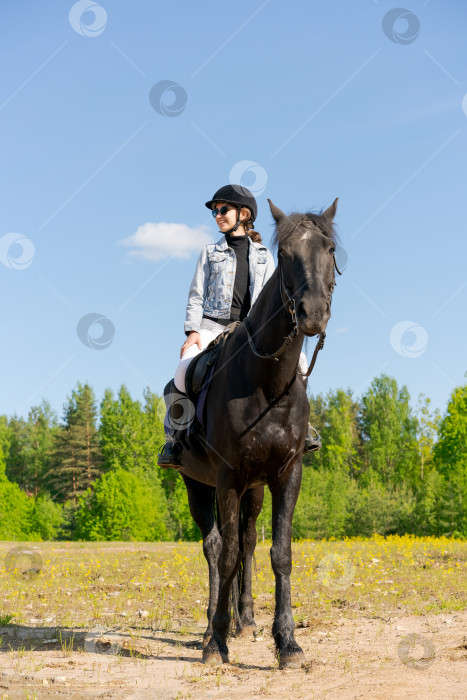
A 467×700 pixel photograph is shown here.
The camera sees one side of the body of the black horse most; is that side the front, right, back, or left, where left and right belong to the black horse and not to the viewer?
front

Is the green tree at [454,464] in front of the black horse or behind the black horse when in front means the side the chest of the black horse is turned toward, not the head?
behind
